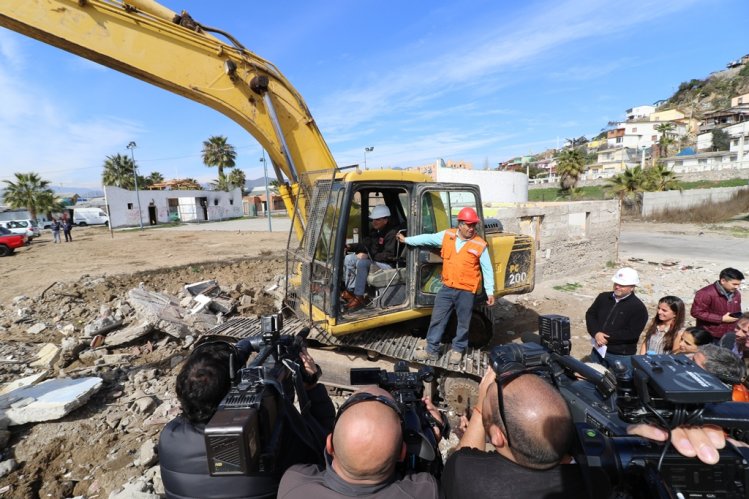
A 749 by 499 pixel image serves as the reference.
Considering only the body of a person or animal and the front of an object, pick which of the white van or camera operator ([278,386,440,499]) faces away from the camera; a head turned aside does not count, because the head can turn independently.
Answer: the camera operator

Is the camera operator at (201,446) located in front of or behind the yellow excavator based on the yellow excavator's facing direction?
in front

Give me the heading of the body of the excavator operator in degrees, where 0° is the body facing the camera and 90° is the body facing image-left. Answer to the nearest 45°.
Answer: approximately 45°

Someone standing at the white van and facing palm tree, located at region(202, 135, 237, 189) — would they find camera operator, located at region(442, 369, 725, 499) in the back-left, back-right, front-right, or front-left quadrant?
back-right

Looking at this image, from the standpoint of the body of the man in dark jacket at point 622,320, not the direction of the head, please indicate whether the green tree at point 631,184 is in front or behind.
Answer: behind

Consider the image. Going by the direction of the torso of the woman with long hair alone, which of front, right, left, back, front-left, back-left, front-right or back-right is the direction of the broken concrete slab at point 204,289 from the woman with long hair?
front-right

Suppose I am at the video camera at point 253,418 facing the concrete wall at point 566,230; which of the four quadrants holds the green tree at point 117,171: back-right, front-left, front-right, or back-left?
front-left

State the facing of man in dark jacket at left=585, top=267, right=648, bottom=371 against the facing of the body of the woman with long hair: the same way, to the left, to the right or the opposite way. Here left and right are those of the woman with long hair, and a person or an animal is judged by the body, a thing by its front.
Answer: the same way

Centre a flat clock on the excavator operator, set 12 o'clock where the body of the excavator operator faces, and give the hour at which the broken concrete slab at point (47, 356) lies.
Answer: The broken concrete slab is roughly at 2 o'clock from the excavator operator.

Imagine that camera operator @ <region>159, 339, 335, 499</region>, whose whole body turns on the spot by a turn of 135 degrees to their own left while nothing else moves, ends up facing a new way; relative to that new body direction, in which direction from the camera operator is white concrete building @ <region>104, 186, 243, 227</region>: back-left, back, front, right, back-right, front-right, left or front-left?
right

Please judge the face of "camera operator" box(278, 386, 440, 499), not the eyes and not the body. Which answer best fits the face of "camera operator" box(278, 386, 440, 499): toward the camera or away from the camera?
away from the camera

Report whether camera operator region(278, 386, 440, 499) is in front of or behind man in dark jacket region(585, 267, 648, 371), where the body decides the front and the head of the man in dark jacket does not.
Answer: in front

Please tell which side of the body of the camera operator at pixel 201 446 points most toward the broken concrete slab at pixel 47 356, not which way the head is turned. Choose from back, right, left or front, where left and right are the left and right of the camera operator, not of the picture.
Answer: left

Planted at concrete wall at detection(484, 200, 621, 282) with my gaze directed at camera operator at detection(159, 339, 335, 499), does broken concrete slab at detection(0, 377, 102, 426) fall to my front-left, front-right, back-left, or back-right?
front-right

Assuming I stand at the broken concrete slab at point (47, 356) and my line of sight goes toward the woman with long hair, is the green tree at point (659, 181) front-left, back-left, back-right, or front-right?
front-left

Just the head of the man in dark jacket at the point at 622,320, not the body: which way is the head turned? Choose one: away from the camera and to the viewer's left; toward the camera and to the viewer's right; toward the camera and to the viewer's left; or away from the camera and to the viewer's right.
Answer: toward the camera and to the viewer's left

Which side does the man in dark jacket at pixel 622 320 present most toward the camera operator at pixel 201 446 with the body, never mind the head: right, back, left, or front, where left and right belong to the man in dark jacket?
front
